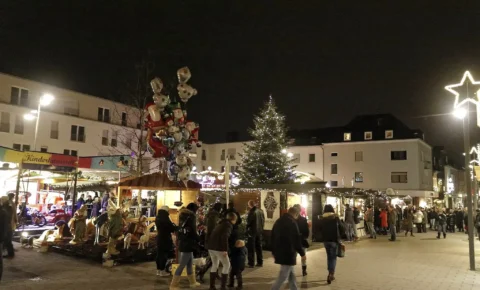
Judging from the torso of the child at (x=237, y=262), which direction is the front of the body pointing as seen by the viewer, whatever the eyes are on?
away from the camera

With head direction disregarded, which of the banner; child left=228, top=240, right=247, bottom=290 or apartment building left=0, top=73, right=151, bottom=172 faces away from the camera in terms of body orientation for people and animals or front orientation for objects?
the child

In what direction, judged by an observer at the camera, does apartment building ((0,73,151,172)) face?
facing the viewer and to the right of the viewer

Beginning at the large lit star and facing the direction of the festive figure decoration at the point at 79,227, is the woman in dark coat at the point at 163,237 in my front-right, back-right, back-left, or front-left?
front-left

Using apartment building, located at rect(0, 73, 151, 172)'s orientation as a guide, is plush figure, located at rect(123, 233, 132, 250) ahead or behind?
ahead

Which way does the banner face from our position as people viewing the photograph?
facing the viewer

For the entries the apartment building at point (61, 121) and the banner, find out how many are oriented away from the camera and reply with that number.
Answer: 0

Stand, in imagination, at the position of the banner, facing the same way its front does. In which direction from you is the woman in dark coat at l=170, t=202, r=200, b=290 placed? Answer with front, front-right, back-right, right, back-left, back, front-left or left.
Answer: front

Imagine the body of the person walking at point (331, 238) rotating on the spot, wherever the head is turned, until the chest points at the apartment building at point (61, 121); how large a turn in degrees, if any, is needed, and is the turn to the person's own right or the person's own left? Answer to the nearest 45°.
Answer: approximately 45° to the person's own left

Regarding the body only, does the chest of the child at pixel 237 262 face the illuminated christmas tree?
yes

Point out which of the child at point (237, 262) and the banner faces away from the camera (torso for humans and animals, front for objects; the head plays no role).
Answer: the child

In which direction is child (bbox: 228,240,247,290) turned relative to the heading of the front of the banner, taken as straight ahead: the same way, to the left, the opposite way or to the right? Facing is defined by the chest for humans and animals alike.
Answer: the opposite way

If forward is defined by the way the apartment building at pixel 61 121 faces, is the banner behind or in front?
in front

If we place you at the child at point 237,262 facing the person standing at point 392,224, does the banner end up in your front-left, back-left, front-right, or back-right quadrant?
front-left
